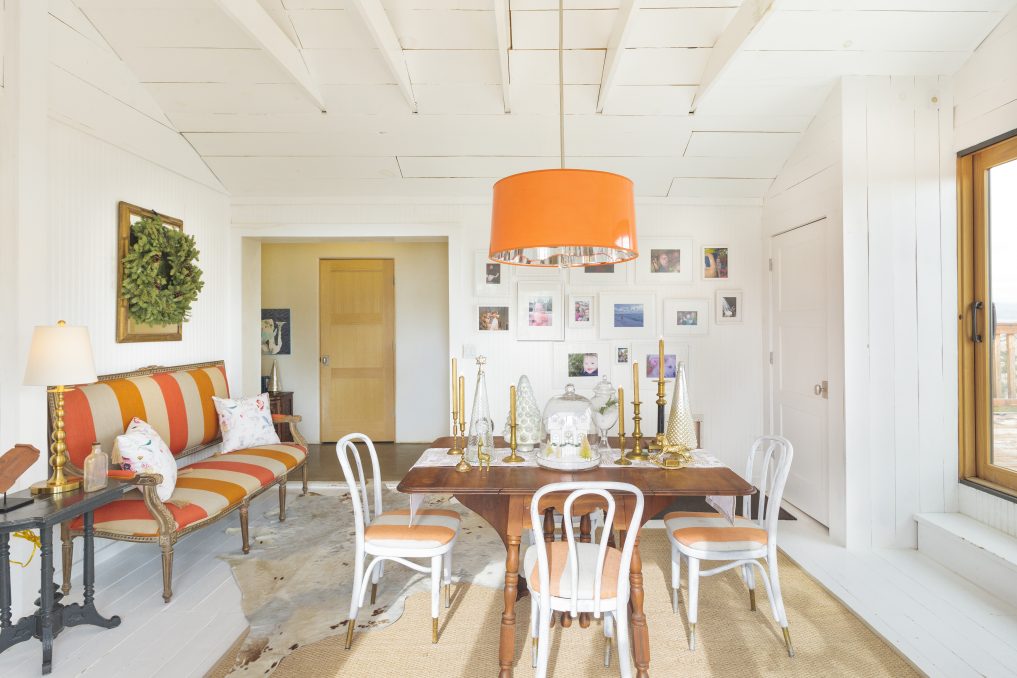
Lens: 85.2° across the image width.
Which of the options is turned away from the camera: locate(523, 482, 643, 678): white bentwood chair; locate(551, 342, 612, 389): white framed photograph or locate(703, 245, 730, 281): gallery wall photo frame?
the white bentwood chair

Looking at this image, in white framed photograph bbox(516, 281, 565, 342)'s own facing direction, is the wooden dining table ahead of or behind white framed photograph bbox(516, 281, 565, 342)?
ahead

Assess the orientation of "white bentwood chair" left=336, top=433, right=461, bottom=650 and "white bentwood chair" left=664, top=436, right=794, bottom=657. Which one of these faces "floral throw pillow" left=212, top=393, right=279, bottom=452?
"white bentwood chair" left=664, top=436, right=794, bottom=657

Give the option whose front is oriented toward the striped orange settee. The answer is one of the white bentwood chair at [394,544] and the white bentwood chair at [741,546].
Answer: the white bentwood chair at [741,546]

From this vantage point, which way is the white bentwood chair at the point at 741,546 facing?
to the viewer's left

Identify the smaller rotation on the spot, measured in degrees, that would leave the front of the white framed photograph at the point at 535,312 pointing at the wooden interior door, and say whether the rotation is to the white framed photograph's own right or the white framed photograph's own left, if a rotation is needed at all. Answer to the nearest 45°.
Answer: approximately 135° to the white framed photograph's own right

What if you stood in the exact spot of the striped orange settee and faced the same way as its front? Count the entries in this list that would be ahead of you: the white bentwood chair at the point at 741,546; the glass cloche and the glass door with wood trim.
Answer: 3

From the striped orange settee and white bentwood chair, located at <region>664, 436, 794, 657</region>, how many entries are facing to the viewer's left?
1
